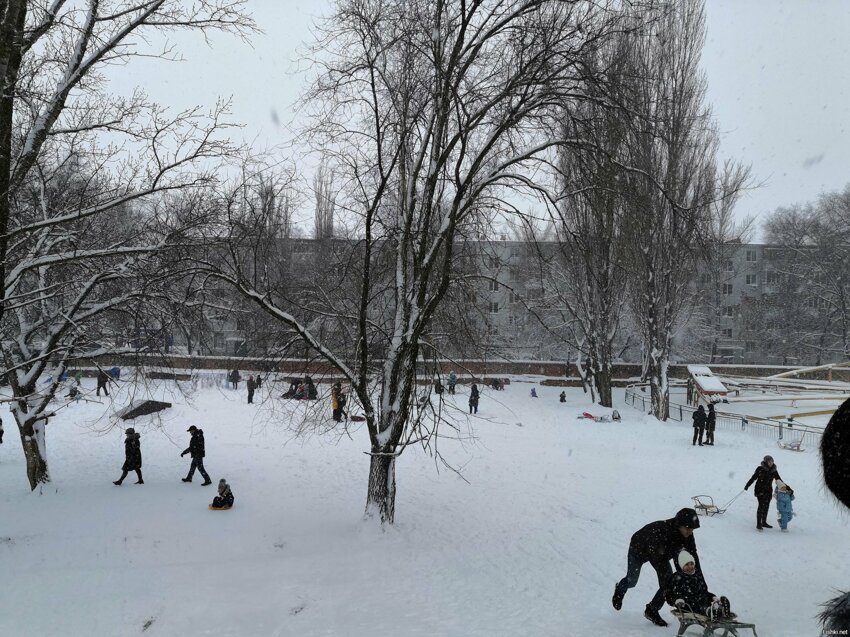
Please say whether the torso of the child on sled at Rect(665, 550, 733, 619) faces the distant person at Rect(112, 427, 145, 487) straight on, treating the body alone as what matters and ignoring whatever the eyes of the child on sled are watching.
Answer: no

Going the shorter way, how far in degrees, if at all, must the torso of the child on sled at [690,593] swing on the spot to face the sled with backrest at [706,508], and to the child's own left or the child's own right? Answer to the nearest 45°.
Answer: approximately 135° to the child's own left

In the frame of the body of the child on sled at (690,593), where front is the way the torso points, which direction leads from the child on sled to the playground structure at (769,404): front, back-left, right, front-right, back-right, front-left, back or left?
back-left

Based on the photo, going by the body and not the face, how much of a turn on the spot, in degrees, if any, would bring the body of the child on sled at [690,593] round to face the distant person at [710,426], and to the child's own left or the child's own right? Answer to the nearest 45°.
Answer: approximately 135° to the child's own left

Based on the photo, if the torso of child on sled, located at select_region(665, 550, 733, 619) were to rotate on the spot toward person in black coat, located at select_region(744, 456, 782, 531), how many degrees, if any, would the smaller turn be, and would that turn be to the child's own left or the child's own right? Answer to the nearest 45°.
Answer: approximately 135° to the child's own left

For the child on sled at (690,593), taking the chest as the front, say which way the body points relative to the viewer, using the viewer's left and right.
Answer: facing the viewer and to the right of the viewer

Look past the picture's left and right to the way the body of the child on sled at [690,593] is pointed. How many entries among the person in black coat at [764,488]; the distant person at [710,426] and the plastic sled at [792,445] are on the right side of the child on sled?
0

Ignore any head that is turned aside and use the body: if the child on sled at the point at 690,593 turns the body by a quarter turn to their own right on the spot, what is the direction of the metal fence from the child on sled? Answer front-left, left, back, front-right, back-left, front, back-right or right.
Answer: back-right

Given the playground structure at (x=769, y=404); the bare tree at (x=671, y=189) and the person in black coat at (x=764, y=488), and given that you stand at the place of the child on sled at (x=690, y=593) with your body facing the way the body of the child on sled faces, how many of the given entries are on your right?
0

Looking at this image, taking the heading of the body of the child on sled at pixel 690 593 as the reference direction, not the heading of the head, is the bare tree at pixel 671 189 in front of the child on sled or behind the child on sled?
behind
